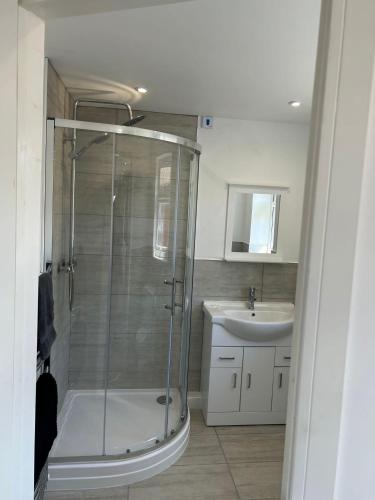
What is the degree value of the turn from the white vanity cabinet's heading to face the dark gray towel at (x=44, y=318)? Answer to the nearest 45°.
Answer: approximately 45° to its right

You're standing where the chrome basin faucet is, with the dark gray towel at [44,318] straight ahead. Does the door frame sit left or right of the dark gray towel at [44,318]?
left

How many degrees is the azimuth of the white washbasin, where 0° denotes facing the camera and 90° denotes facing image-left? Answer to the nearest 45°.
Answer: approximately 0°

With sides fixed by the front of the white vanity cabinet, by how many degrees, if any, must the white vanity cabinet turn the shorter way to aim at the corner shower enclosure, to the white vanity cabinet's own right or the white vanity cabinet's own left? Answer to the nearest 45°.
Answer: approximately 90° to the white vanity cabinet's own right

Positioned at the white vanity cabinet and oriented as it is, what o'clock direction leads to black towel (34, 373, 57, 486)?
The black towel is roughly at 1 o'clock from the white vanity cabinet.

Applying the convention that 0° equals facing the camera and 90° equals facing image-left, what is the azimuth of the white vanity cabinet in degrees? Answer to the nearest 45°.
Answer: approximately 0°
